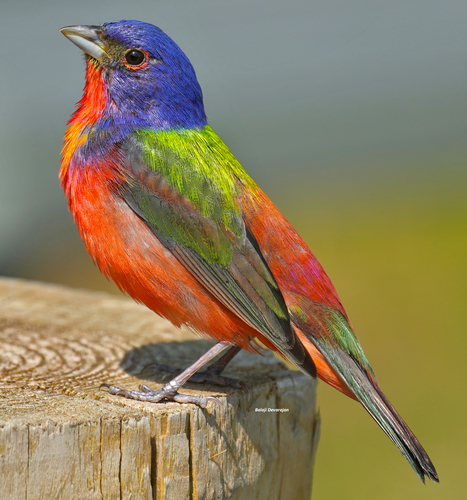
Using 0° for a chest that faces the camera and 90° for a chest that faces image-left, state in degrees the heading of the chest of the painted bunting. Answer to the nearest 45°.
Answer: approximately 90°
